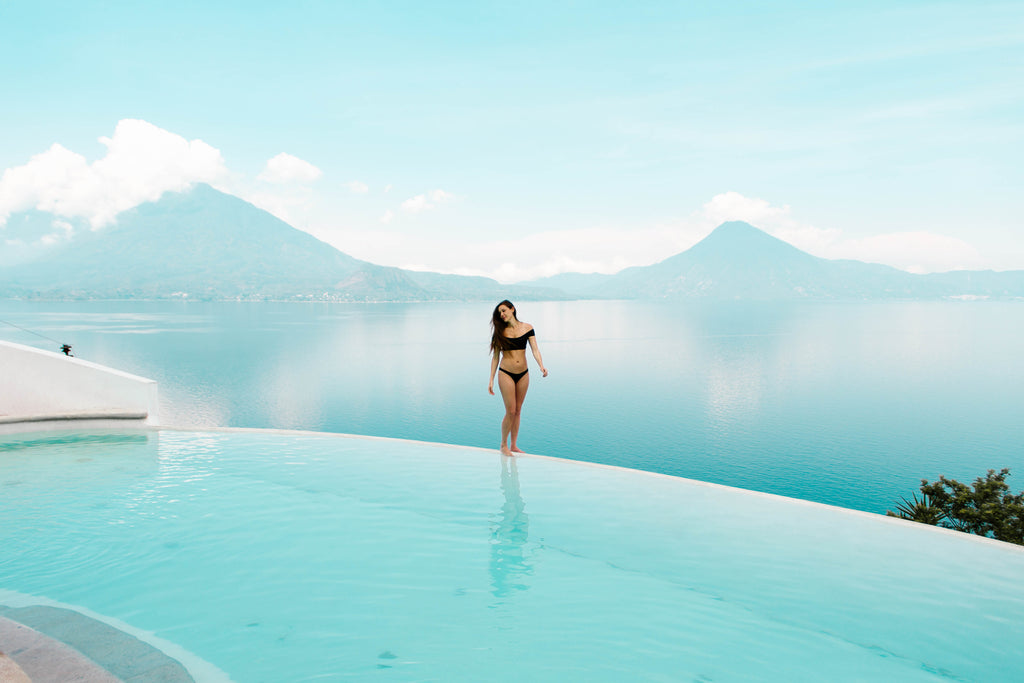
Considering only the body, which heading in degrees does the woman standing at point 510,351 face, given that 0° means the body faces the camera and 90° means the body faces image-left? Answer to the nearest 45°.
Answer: approximately 0°

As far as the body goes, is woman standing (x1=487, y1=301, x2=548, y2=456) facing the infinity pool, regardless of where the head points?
yes

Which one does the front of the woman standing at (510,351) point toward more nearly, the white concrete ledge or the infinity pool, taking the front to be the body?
the infinity pool

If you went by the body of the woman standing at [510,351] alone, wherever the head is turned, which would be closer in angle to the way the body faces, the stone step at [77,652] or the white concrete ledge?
the stone step

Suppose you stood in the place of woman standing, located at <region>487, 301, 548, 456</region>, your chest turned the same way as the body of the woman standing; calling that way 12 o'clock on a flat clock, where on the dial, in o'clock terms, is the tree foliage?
The tree foliage is roughly at 8 o'clock from the woman standing.

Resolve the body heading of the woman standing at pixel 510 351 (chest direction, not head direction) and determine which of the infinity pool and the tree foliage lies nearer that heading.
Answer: the infinity pool

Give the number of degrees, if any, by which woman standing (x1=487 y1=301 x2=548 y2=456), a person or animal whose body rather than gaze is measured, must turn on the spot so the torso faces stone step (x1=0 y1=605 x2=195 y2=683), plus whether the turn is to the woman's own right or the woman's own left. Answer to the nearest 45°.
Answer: approximately 45° to the woman's own right
